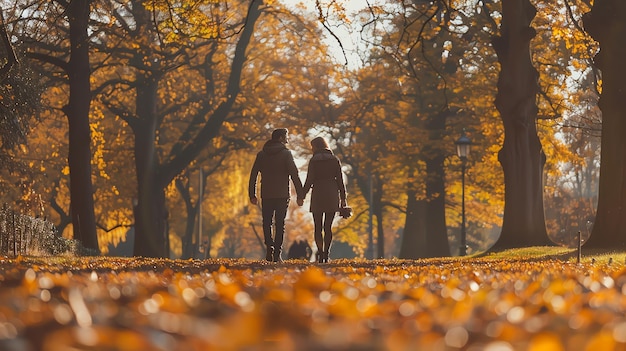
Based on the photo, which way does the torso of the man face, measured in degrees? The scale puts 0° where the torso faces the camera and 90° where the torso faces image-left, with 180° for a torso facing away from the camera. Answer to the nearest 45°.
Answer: approximately 180°

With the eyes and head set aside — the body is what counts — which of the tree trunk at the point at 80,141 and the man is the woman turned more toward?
the tree trunk

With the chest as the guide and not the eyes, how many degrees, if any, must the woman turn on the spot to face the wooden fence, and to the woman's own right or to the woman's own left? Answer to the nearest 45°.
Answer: approximately 45° to the woman's own left

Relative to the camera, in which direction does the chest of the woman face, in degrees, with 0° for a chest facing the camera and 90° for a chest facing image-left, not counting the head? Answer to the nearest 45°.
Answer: approximately 180°

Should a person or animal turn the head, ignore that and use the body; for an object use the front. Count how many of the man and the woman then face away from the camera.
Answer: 2

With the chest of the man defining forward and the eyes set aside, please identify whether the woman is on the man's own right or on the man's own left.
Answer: on the man's own right

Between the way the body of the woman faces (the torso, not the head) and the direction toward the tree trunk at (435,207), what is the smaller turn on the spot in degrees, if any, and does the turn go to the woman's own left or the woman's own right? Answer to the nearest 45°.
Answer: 0° — they already face it

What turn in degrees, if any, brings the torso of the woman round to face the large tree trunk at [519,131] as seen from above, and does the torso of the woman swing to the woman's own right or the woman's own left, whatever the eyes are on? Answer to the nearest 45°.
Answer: approximately 45° to the woman's own right

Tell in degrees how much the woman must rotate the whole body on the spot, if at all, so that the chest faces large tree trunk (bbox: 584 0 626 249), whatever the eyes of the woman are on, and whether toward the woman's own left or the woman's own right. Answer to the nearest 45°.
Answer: approximately 45° to the woman's own right
